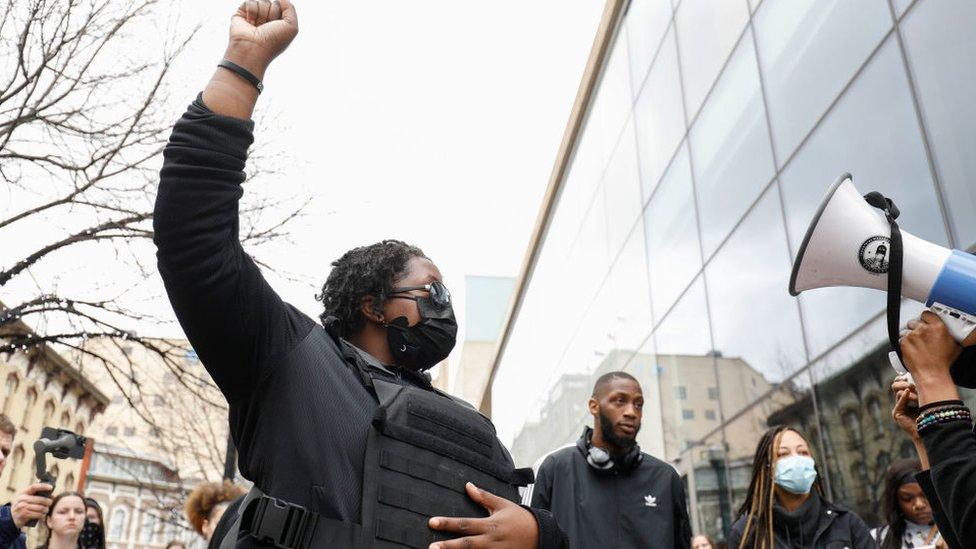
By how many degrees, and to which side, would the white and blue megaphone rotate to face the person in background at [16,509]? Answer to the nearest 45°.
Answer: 0° — it already faces them

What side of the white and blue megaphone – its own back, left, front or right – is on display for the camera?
left

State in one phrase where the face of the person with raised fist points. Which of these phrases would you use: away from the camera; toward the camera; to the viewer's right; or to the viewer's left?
to the viewer's right

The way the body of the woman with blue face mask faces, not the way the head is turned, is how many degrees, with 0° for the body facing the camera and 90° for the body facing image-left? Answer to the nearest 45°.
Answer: approximately 0°

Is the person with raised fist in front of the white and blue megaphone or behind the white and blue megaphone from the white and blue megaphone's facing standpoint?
in front

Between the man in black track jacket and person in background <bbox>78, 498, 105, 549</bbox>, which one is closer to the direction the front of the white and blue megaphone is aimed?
the person in background

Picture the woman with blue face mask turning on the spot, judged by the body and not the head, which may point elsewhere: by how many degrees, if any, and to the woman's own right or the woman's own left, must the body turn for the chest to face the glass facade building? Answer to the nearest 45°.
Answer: approximately 180°

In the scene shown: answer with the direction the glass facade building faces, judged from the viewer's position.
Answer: facing the viewer and to the left of the viewer

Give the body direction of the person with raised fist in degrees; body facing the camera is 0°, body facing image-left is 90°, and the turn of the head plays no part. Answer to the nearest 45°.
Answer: approximately 315°

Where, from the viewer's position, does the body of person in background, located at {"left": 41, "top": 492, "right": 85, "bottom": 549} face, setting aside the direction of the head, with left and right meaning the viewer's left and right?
facing the viewer and to the right of the viewer

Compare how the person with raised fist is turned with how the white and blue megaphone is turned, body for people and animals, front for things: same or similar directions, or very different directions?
very different directions

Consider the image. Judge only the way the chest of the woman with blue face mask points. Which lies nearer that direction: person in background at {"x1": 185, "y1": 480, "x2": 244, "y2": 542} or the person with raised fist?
the person with raised fist

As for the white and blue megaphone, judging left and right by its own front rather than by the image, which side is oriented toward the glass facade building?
right
